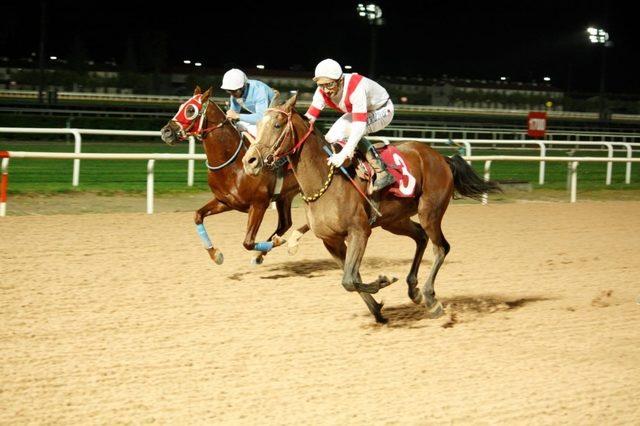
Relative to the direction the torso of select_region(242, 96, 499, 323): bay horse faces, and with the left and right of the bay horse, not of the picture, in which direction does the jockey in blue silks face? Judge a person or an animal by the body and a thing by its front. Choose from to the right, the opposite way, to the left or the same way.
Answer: the same way

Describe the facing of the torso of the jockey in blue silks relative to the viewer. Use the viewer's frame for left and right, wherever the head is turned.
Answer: facing the viewer and to the left of the viewer

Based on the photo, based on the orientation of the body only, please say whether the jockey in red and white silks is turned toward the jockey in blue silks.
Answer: no

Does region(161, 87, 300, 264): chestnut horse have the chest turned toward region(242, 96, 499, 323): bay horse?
no

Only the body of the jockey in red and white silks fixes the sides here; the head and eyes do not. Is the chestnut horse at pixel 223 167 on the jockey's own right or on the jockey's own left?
on the jockey's own right

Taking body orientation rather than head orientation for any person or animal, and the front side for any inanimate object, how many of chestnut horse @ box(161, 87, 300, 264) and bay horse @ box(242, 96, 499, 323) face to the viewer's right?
0

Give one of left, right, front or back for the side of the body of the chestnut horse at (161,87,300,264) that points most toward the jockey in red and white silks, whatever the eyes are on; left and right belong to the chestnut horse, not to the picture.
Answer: left

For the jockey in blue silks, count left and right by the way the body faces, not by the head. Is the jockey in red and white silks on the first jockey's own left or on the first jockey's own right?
on the first jockey's own left

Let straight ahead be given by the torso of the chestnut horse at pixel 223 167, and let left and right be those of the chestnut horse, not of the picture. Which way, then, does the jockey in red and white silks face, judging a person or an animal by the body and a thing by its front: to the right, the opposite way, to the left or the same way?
the same way

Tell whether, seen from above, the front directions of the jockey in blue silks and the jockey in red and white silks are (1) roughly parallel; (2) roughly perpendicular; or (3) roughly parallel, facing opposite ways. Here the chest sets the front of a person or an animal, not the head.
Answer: roughly parallel

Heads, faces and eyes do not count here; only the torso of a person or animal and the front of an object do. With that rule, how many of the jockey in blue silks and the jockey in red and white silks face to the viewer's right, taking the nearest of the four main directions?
0
